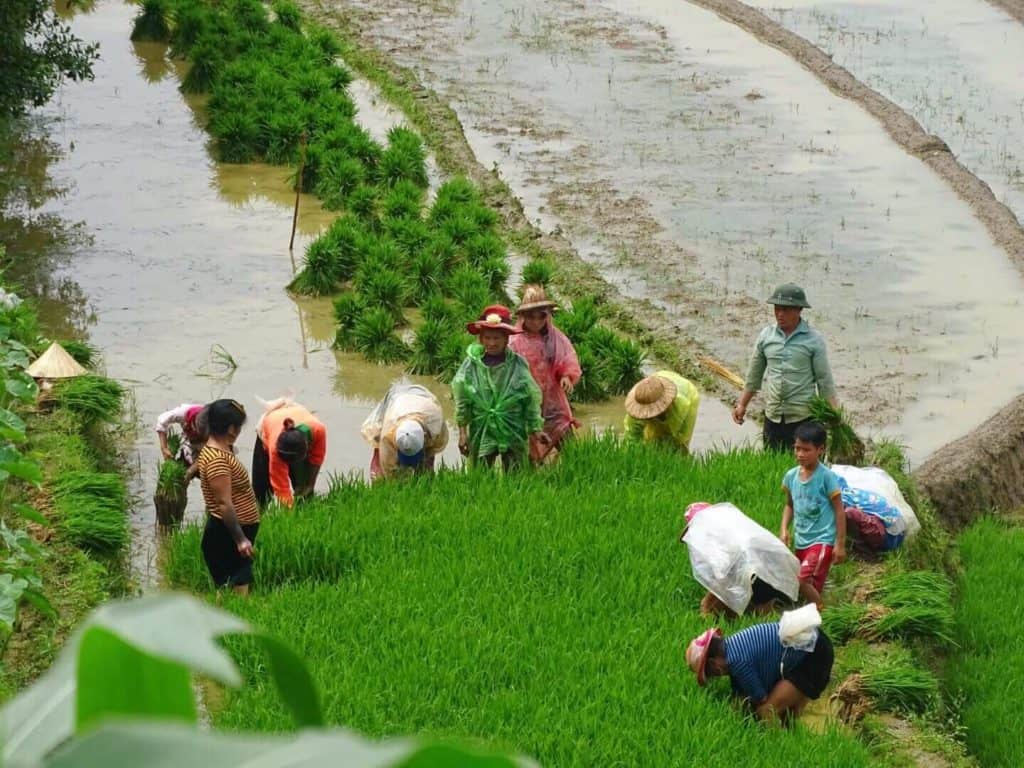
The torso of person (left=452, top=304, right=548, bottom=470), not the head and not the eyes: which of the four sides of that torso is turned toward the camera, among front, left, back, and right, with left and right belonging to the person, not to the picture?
front

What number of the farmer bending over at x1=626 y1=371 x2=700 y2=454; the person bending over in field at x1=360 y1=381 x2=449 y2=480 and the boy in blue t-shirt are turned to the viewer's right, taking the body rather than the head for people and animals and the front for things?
0

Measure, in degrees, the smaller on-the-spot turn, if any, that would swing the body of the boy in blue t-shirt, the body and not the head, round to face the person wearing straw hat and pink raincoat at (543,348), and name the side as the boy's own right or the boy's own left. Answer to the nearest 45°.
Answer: approximately 90° to the boy's own right

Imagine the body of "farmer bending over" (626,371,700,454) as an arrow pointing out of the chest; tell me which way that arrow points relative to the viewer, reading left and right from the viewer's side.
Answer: facing the viewer and to the left of the viewer

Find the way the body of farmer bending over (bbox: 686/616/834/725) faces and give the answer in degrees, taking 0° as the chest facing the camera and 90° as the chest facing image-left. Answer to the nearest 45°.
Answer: approximately 90°

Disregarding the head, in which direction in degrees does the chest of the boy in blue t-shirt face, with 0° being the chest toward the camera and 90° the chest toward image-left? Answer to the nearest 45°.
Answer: approximately 45°

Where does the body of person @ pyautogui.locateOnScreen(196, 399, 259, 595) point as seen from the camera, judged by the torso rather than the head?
to the viewer's right

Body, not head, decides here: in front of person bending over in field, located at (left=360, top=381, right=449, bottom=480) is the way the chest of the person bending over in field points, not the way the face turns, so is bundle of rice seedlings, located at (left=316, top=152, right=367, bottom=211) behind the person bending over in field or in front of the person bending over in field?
behind

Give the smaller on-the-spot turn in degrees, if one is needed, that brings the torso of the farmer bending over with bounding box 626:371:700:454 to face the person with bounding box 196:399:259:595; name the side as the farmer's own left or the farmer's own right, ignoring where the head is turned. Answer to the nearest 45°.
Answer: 0° — they already face them

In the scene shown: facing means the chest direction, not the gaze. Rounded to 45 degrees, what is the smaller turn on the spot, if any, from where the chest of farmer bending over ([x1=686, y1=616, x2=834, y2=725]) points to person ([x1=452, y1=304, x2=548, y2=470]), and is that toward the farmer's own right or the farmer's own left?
approximately 45° to the farmer's own right

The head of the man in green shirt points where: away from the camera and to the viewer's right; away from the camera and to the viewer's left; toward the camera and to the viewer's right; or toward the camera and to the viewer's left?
toward the camera and to the viewer's left

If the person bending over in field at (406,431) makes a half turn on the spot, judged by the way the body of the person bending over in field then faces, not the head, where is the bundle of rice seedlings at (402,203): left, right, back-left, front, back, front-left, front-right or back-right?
front

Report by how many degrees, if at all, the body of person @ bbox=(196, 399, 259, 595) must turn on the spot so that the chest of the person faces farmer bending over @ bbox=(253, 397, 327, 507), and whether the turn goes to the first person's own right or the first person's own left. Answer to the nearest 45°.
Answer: approximately 90° to the first person's own left

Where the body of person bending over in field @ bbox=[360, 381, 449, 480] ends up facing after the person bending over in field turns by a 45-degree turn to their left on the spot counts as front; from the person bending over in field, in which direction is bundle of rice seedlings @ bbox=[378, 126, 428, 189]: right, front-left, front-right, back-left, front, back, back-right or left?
back-left

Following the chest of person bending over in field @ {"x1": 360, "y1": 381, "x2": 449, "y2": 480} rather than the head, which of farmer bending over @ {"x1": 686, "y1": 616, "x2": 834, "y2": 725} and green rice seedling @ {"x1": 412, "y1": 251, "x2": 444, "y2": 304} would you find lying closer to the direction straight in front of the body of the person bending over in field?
the farmer bending over

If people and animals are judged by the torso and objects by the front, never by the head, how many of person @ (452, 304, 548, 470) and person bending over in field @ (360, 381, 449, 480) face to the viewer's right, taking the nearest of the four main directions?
0
